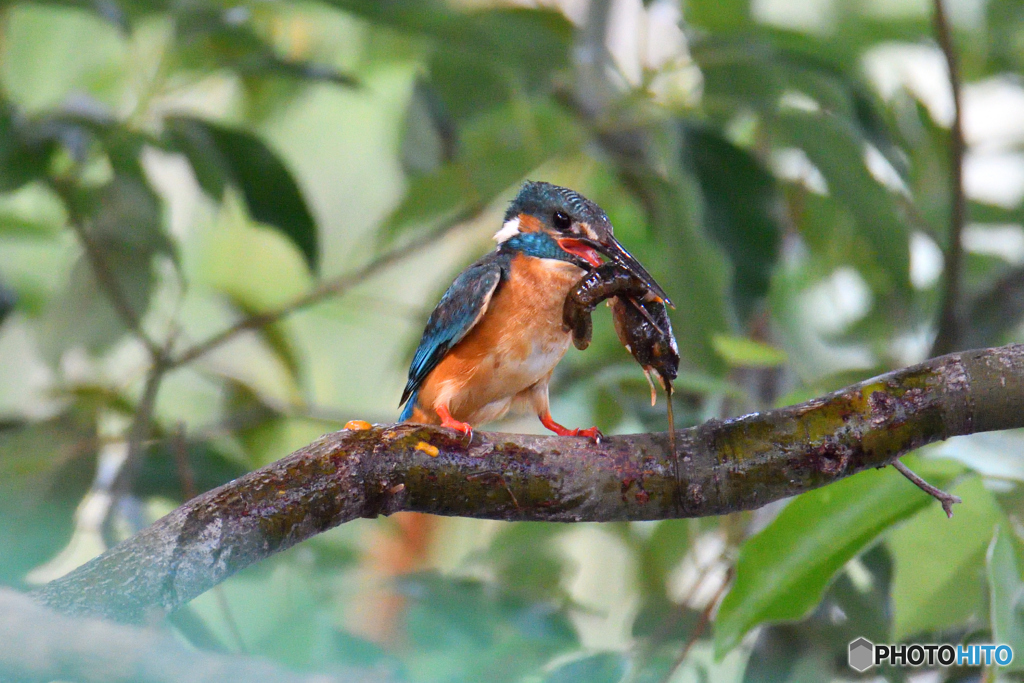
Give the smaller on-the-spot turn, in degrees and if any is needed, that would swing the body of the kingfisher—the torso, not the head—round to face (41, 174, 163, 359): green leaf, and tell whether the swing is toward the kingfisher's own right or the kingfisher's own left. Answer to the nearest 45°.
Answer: approximately 180°

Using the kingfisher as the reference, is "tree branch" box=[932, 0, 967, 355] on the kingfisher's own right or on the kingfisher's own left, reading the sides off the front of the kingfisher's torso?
on the kingfisher's own left

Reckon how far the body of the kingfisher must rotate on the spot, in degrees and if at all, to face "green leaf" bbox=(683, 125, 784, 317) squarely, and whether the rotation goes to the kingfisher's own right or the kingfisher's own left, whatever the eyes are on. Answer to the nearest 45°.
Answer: approximately 90° to the kingfisher's own left

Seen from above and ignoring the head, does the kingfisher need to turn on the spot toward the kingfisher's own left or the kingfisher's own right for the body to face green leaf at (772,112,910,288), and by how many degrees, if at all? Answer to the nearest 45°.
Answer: approximately 90° to the kingfisher's own left

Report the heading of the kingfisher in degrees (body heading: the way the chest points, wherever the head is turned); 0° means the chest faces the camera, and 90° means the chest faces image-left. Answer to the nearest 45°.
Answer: approximately 315°

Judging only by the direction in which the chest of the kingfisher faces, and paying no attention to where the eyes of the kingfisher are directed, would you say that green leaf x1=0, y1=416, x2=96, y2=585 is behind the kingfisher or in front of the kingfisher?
behind

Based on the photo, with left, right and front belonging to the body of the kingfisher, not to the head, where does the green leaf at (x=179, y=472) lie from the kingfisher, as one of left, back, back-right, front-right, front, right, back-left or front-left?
back

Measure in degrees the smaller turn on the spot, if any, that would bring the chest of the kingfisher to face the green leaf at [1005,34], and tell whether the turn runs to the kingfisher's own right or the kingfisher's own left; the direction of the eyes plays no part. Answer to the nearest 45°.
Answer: approximately 90° to the kingfisher's own left

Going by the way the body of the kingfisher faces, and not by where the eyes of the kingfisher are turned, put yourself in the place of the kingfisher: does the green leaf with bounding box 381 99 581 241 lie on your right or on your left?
on your left
